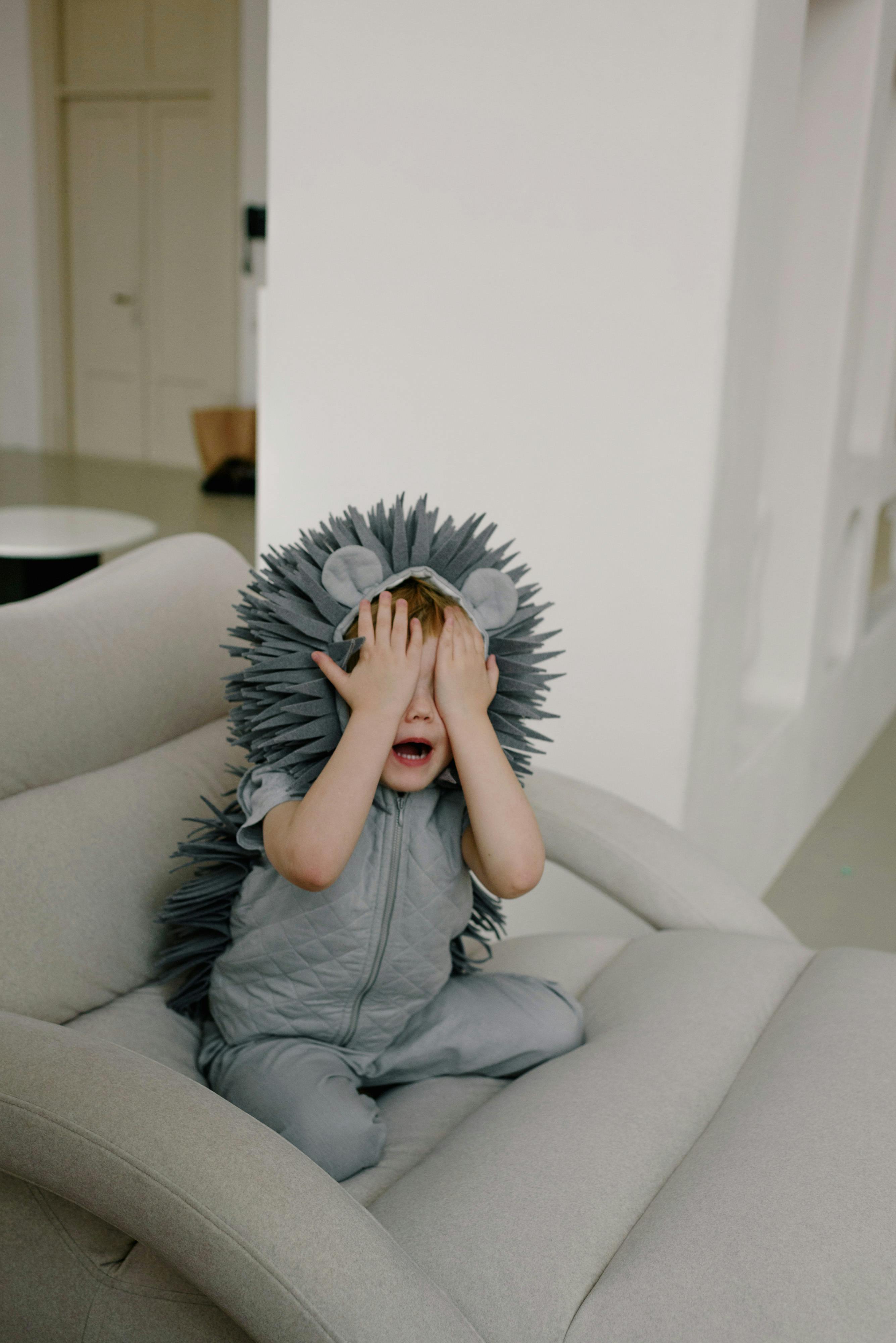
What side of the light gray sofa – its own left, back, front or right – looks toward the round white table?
back

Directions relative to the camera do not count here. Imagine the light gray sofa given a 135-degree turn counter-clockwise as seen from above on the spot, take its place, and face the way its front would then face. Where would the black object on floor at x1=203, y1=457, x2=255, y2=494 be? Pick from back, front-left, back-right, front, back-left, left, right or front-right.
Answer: front

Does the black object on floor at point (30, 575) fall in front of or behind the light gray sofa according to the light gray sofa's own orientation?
behind

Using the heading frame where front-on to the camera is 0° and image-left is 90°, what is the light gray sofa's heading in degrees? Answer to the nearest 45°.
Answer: approximately 315°
